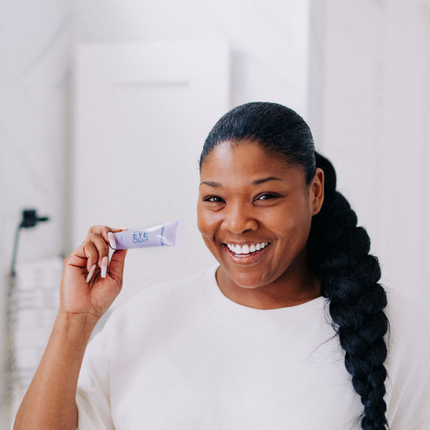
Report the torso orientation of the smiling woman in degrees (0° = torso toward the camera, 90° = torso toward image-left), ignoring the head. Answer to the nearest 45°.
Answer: approximately 0°
